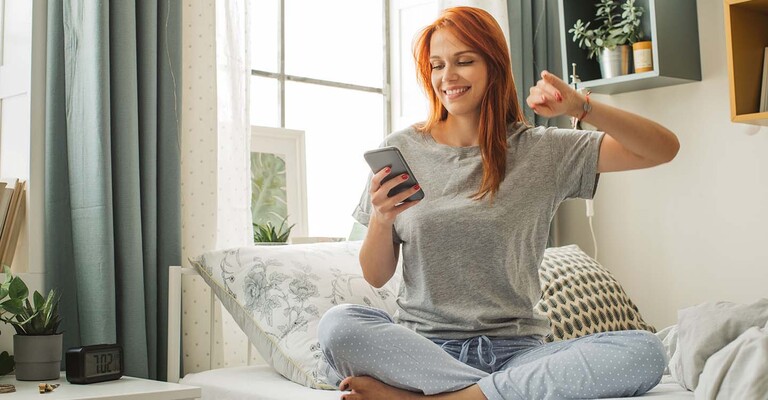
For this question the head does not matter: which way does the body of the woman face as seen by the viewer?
toward the camera

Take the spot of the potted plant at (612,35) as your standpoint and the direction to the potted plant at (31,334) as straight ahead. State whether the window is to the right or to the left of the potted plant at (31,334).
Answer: right

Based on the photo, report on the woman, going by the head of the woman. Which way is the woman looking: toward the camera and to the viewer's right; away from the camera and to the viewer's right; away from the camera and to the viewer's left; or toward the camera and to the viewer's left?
toward the camera and to the viewer's left

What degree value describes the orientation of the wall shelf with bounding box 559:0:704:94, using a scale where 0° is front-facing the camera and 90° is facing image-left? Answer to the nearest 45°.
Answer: approximately 45°

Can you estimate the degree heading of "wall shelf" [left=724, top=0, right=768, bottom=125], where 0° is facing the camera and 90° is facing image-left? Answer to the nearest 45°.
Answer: approximately 45°

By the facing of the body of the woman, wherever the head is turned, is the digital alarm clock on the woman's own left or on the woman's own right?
on the woman's own right

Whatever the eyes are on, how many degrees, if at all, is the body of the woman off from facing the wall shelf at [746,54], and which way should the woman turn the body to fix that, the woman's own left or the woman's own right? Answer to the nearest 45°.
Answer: approximately 135° to the woman's own left

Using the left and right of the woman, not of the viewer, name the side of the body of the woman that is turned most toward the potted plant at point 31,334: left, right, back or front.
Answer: right

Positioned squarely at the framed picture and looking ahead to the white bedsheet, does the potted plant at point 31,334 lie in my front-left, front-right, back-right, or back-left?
front-right

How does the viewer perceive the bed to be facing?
facing the viewer

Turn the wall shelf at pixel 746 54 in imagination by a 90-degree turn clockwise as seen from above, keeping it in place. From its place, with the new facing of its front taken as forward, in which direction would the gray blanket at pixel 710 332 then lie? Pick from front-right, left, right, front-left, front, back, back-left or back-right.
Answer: back-left
